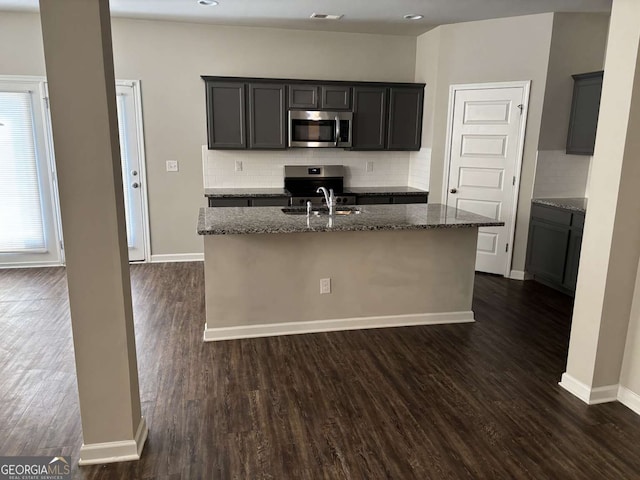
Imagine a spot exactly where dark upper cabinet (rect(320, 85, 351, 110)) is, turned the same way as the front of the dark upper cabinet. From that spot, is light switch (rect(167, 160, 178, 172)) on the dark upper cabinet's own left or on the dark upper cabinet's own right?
on the dark upper cabinet's own right

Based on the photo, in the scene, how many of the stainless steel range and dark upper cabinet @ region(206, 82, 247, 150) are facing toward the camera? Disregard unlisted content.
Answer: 2

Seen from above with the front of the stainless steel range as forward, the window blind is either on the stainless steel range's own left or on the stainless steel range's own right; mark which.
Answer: on the stainless steel range's own right

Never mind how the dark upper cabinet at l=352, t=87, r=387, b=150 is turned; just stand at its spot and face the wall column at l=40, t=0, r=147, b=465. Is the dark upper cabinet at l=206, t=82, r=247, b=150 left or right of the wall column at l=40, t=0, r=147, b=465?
right

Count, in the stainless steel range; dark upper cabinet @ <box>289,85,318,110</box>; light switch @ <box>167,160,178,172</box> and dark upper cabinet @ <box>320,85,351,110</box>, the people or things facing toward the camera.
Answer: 4

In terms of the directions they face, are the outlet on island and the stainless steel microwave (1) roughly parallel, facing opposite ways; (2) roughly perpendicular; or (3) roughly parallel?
roughly parallel

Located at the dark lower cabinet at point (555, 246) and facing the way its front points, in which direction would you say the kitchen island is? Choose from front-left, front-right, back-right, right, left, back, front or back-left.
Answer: front

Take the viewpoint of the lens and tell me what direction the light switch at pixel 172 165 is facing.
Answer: facing the viewer

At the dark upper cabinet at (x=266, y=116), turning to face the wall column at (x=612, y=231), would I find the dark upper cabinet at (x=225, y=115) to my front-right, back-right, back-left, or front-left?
back-right

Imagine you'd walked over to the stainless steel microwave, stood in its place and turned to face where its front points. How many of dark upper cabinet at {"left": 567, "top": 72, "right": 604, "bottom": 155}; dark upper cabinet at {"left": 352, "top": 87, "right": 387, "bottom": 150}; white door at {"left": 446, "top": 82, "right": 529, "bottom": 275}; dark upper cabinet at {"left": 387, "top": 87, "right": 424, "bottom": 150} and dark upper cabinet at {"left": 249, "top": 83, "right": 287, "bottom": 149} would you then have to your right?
1

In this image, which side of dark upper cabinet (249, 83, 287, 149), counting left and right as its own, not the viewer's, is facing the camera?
front

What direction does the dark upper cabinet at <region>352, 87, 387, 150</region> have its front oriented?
toward the camera

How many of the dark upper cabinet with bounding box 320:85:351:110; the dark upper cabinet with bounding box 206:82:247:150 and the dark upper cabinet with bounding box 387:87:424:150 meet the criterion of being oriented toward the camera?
3

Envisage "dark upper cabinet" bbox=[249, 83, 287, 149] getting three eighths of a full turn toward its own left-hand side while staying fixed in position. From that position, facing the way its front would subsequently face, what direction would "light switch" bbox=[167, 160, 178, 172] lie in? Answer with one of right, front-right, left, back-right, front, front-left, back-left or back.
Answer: back-left

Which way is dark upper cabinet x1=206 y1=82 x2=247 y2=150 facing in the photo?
toward the camera

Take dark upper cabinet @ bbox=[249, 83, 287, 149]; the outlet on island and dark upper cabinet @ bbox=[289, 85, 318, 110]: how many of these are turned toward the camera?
3

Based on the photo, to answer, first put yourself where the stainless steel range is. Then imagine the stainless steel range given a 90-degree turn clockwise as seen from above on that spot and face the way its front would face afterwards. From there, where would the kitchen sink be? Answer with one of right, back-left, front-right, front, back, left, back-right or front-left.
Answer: left
